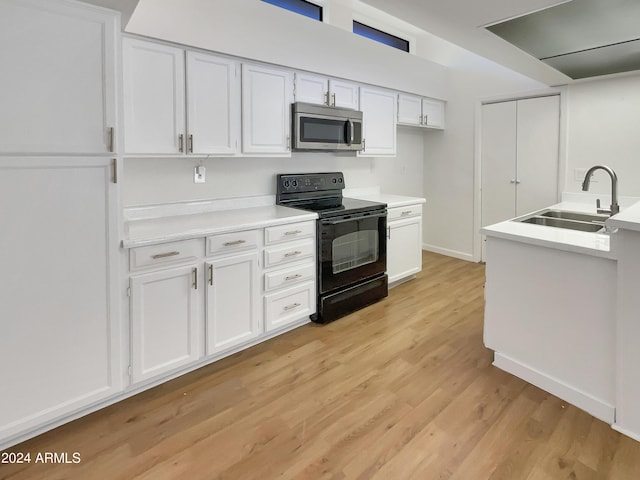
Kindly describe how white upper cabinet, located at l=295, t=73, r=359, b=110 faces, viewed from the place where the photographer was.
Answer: facing the viewer and to the right of the viewer

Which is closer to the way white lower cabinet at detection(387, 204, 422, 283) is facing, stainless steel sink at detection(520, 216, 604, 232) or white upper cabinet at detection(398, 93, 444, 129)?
the stainless steel sink

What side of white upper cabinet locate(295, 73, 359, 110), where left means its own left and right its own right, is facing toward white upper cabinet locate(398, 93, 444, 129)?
left

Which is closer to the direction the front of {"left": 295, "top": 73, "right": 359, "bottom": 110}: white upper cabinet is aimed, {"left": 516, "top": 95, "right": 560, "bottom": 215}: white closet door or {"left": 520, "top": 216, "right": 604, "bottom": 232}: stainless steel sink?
the stainless steel sink

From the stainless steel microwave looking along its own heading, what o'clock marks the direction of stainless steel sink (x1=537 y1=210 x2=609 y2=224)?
The stainless steel sink is roughly at 11 o'clock from the stainless steel microwave.

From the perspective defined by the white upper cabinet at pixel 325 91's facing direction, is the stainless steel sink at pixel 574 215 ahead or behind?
ahead

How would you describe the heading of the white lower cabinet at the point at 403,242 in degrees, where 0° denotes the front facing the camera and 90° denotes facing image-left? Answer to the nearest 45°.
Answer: approximately 315°

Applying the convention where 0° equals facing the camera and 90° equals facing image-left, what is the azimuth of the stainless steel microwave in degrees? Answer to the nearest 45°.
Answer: approximately 315°
